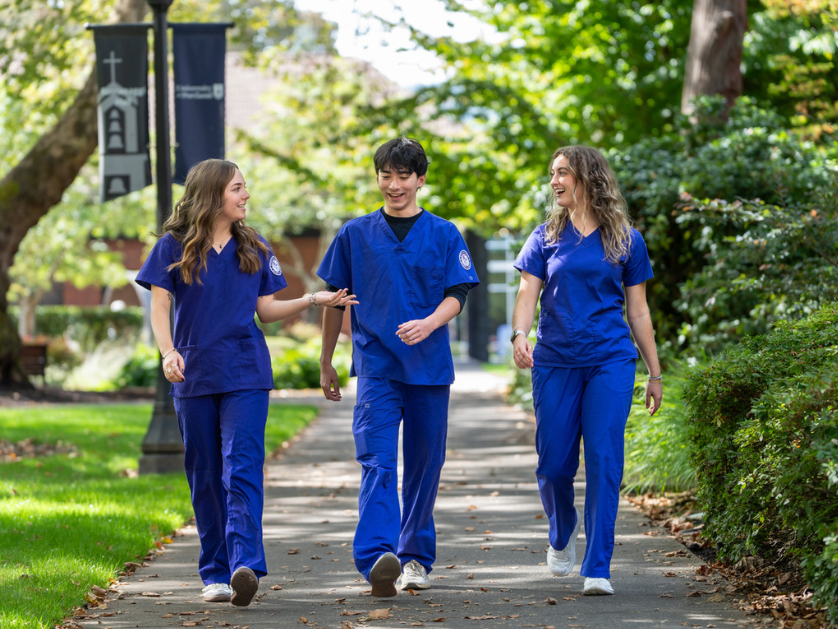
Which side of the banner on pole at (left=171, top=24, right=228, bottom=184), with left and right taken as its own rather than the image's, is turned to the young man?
front

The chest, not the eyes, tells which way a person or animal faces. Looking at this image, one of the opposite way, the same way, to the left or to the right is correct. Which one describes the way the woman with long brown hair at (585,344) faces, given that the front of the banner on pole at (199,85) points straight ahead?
the same way

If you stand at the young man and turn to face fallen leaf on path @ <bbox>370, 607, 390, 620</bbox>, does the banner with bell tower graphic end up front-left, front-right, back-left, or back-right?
back-right

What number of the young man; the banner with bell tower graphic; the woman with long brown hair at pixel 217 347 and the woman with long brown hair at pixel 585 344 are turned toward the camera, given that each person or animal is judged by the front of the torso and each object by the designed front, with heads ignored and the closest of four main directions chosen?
4

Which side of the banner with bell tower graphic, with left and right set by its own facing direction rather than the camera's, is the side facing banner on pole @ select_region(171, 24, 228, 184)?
left

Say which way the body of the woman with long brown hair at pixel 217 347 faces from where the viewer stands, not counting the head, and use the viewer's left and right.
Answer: facing the viewer

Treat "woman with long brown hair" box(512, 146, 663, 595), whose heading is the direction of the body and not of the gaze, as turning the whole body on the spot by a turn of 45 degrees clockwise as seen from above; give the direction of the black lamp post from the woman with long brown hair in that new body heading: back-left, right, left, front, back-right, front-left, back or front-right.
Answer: right

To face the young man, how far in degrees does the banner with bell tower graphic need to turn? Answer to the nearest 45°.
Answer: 0° — it already faces them

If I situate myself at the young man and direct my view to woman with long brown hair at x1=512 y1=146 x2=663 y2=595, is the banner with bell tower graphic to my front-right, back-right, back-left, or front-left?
back-left

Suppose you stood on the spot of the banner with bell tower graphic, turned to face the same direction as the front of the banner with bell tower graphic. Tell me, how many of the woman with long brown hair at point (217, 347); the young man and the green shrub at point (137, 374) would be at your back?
1

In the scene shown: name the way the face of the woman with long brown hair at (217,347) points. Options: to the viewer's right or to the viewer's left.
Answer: to the viewer's right

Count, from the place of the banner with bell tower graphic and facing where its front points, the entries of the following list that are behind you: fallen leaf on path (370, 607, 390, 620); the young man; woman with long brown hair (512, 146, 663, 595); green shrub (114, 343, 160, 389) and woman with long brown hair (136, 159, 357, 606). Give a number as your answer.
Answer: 1

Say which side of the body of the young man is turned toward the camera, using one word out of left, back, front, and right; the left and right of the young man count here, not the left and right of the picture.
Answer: front

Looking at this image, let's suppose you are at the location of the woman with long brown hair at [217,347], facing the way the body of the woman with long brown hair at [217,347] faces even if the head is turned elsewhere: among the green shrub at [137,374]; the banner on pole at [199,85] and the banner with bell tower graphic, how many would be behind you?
3

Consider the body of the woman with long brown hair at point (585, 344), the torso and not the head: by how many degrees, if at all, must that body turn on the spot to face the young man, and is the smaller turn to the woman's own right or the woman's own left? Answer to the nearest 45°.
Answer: approximately 90° to the woman's own right

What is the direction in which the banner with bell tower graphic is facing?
toward the camera
